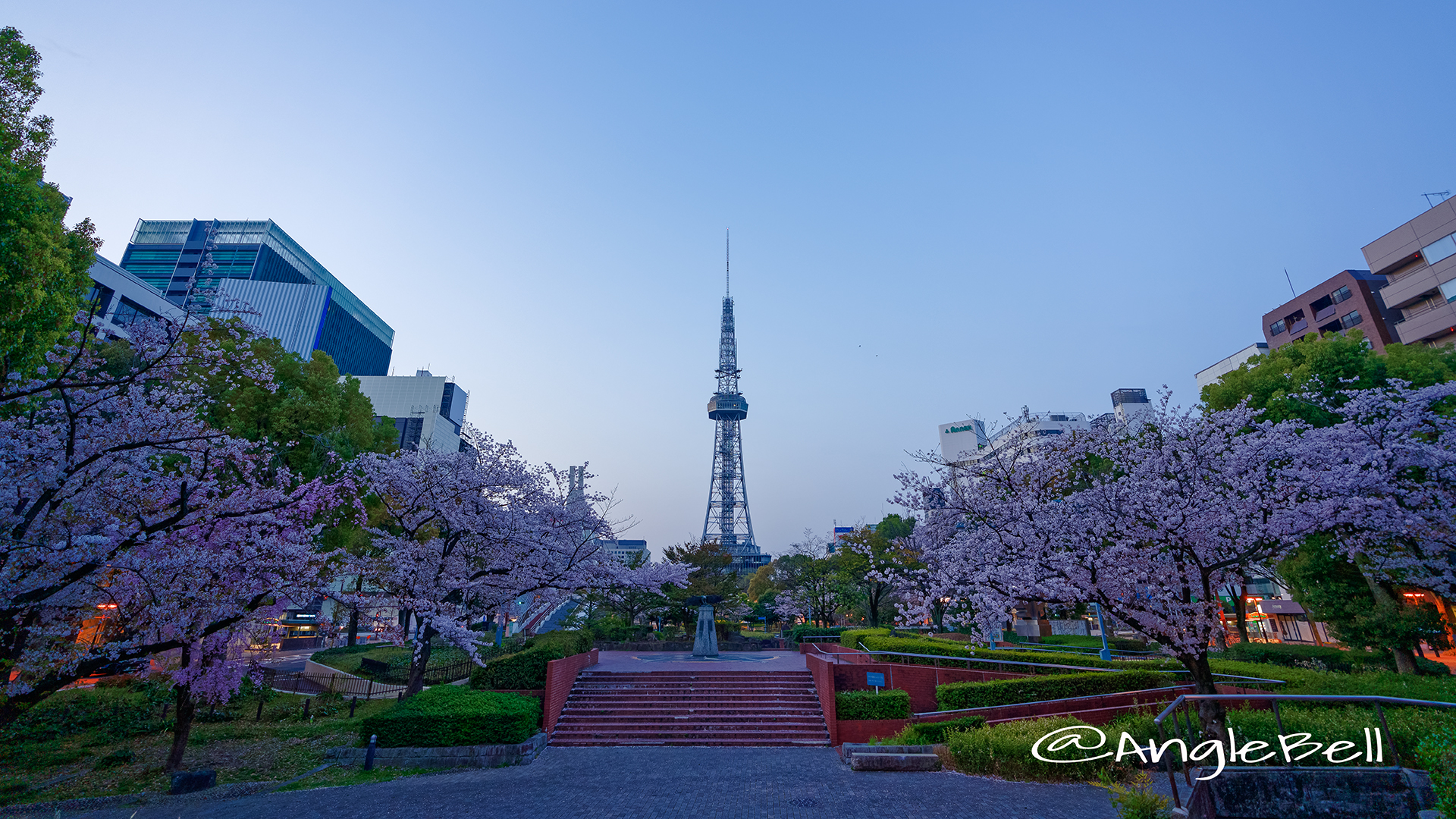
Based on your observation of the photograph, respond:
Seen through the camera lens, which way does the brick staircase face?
facing the viewer

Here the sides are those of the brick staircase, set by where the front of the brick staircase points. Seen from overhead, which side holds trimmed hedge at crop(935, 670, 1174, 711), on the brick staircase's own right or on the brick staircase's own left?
on the brick staircase's own left

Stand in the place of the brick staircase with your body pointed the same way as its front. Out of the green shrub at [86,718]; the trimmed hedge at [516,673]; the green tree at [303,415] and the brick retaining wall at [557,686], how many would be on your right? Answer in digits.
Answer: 4

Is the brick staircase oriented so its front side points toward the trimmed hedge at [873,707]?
no

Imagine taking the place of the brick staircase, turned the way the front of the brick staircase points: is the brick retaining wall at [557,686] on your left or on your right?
on your right

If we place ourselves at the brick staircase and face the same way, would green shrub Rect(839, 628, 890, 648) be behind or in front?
behind

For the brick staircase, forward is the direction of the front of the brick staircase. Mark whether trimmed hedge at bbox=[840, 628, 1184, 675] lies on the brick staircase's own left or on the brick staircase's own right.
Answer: on the brick staircase's own left

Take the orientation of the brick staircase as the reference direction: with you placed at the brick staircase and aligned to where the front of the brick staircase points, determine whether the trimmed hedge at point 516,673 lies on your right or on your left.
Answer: on your right

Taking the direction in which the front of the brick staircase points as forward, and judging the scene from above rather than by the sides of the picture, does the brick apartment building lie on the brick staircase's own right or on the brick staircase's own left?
on the brick staircase's own left

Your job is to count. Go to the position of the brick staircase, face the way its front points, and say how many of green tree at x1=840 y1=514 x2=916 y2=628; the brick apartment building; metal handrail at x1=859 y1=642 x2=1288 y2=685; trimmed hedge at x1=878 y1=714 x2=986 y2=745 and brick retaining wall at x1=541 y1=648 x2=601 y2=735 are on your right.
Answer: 1

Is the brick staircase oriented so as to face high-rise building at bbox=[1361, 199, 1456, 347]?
no

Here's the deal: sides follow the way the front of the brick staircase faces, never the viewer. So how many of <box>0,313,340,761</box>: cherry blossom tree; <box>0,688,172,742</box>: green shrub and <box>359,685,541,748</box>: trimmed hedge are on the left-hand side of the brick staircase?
0

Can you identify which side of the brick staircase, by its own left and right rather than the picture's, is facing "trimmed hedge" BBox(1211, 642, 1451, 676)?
left

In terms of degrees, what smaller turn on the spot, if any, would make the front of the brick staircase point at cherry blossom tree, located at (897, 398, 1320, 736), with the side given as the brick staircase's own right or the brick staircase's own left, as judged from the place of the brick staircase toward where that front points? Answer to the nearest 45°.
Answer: approximately 45° to the brick staircase's own left

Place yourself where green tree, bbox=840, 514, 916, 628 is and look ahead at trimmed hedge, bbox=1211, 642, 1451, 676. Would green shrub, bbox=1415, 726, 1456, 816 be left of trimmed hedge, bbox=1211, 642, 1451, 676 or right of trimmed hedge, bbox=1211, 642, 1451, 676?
right

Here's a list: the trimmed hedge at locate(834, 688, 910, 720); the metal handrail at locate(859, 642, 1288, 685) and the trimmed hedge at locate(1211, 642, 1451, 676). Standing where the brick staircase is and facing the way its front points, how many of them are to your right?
0

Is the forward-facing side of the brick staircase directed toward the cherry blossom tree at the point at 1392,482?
no
